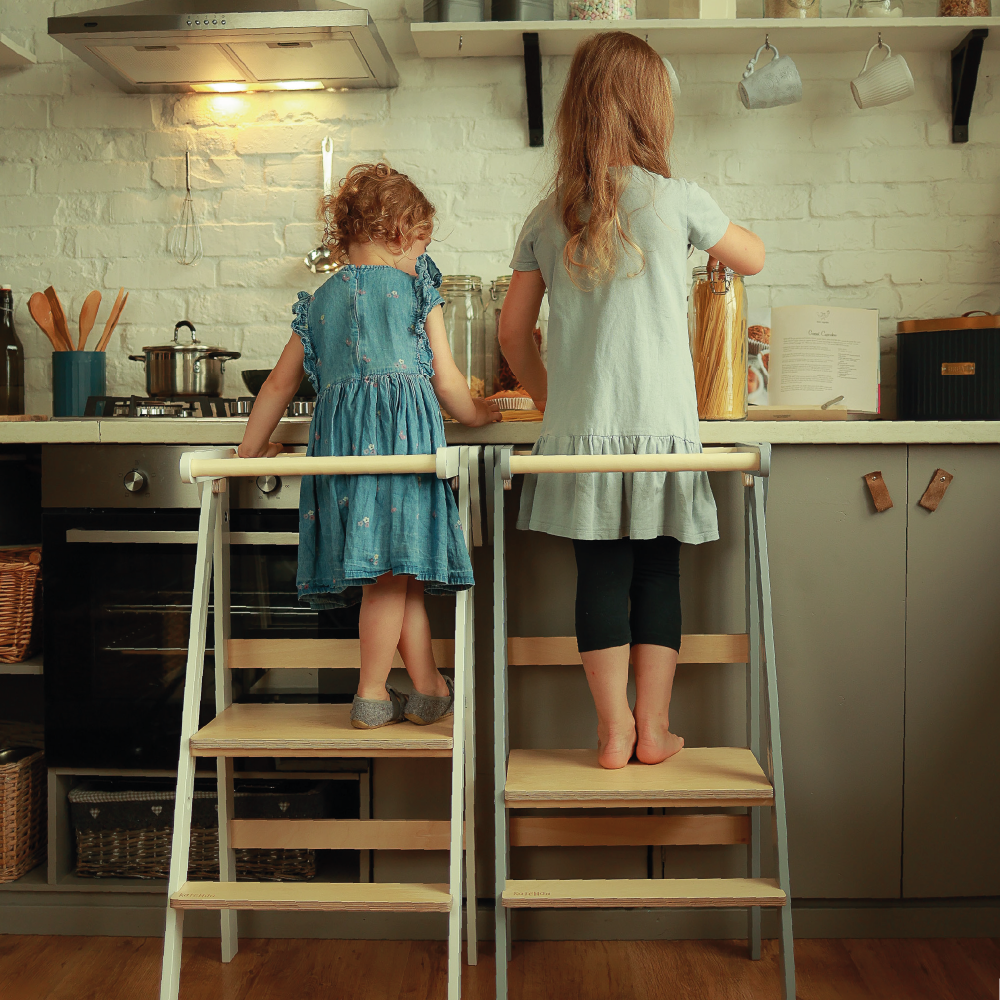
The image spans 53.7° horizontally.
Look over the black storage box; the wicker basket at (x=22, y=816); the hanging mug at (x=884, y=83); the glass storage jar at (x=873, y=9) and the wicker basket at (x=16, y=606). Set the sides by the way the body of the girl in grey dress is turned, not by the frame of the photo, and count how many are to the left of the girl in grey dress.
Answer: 2

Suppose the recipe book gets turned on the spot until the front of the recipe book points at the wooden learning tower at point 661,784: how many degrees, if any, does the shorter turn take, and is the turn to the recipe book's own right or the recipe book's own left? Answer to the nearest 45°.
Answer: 0° — it already faces it

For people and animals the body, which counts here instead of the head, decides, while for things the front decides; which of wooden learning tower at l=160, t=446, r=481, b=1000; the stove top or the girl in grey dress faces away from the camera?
the girl in grey dress

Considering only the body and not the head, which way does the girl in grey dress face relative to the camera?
away from the camera

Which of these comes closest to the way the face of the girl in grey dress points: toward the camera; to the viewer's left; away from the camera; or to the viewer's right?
away from the camera

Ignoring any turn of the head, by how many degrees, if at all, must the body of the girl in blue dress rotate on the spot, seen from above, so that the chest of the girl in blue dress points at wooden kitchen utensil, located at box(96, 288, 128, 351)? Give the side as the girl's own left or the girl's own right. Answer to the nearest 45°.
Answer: approximately 45° to the girl's own left

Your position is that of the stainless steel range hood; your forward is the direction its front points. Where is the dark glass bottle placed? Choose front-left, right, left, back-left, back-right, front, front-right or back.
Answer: back-right

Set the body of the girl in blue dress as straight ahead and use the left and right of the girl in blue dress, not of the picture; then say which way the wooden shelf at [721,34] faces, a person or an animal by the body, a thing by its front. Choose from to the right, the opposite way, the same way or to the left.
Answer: the opposite way

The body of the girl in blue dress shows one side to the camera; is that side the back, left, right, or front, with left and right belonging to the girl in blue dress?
back

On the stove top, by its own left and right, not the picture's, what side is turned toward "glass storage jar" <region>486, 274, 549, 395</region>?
left

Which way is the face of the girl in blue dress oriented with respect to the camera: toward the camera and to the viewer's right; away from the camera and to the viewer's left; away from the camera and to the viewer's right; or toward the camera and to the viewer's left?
away from the camera and to the viewer's right
